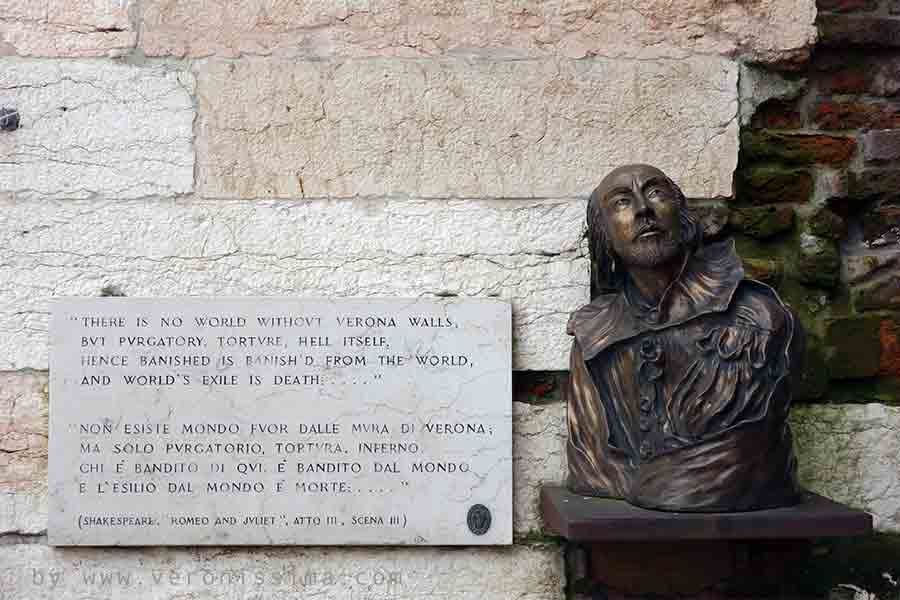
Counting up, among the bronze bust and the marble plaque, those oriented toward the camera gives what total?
2

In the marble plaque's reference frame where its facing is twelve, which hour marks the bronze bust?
The bronze bust is roughly at 10 o'clock from the marble plaque.

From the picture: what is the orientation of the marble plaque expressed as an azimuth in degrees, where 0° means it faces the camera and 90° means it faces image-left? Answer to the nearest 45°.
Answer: approximately 0°

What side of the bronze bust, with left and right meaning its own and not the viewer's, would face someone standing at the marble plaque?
right
